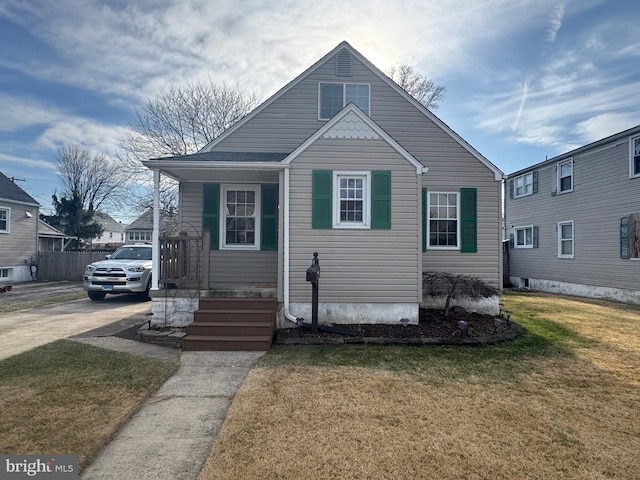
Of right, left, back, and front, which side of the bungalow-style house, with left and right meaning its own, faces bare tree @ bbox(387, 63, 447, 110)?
back

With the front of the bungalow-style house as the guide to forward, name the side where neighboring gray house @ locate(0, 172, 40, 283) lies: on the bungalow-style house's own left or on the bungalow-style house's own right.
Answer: on the bungalow-style house's own right

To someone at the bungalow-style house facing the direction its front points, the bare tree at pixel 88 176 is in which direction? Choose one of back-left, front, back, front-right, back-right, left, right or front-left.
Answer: back-right

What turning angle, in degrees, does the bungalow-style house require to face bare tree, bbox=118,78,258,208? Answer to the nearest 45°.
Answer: approximately 135° to its right

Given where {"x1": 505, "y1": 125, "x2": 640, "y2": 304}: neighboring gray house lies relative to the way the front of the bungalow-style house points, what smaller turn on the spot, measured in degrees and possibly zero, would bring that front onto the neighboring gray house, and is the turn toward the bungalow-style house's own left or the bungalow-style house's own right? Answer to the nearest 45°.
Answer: approximately 135° to the bungalow-style house's own left

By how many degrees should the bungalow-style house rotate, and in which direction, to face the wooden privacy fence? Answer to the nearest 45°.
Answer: approximately 135° to its right

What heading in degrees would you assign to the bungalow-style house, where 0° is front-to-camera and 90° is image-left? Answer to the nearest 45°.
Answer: approximately 0°
